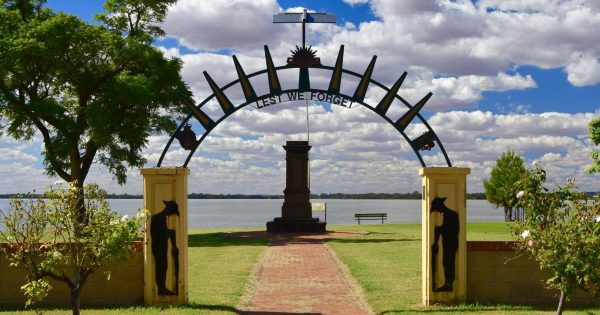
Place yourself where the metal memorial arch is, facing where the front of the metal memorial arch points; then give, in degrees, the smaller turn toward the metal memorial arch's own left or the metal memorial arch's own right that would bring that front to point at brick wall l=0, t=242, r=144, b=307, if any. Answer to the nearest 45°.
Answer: approximately 90° to the metal memorial arch's own right

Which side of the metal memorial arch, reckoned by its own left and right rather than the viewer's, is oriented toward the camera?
front

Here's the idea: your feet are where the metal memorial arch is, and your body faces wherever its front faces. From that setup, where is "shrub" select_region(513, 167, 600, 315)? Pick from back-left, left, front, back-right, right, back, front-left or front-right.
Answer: front-left

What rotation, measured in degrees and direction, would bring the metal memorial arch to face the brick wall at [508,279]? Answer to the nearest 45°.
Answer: approximately 90° to its left

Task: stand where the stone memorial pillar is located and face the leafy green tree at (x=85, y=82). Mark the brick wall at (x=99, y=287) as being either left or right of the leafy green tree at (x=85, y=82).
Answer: left

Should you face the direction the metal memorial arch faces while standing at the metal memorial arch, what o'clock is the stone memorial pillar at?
The stone memorial pillar is roughly at 6 o'clock from the metal memorial arch.

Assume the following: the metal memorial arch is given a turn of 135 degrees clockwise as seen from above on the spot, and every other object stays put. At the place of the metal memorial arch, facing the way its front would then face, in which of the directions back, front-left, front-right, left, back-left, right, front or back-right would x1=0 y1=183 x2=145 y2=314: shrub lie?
left

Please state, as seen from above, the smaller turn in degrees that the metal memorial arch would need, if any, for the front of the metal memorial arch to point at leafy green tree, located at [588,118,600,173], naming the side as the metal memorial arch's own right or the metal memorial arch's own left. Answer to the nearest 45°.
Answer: approximately 135° to the metal memorial arch's own left
